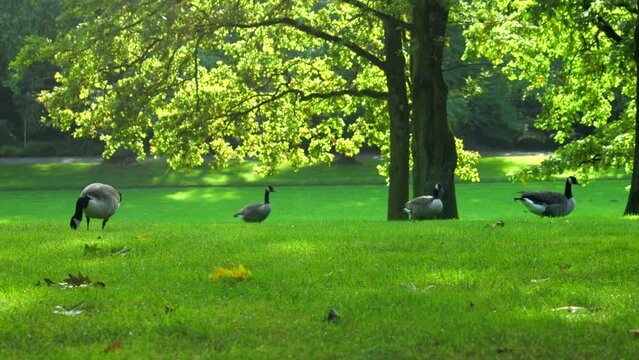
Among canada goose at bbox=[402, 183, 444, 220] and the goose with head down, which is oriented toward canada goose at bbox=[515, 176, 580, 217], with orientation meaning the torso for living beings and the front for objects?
canada goose at bbox=[402, 183, 444, 220]

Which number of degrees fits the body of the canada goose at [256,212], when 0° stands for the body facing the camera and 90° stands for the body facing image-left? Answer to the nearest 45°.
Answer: approximately 270°

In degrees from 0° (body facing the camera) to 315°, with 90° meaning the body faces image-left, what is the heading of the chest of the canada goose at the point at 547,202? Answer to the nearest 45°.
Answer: approximately 270°

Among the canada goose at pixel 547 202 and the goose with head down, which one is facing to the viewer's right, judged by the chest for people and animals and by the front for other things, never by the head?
the canada goose

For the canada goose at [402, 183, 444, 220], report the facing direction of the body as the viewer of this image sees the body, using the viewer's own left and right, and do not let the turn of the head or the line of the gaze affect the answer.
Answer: facing to the right of the viewer

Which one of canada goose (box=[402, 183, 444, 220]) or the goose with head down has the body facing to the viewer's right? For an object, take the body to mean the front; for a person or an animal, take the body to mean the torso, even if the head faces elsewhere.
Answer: the canada goose

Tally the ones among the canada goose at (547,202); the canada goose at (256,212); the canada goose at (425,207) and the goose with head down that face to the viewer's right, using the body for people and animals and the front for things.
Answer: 3

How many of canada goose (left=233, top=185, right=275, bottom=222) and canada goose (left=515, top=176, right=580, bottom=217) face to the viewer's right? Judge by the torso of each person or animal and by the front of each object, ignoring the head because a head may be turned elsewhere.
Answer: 2

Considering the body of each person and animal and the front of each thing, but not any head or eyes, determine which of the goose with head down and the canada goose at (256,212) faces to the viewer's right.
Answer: the canada goose
